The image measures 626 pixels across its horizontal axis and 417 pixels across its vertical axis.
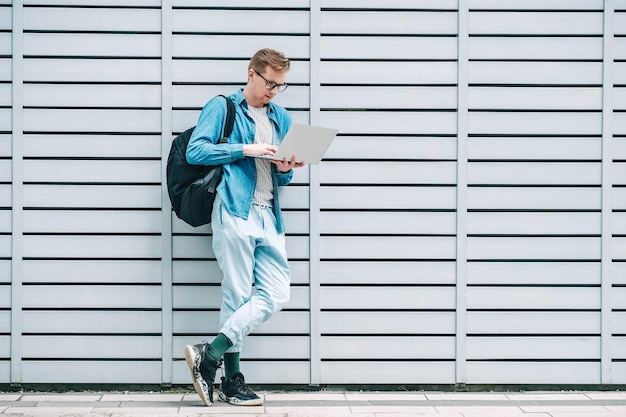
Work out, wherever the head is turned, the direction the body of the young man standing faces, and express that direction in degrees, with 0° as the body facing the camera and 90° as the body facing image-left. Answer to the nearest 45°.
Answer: approximately 315°

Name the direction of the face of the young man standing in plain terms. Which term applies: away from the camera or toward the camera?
toward the camera
